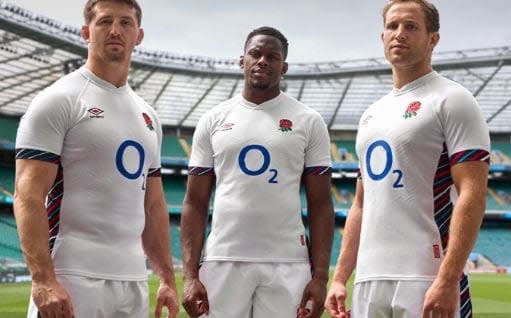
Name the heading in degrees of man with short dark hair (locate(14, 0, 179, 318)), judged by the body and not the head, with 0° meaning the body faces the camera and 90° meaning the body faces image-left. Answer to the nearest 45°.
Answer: approximately 315°

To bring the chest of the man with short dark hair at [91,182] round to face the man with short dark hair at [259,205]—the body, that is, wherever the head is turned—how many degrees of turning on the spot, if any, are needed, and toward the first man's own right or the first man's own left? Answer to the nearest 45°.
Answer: approximately 90° to the first man's own left

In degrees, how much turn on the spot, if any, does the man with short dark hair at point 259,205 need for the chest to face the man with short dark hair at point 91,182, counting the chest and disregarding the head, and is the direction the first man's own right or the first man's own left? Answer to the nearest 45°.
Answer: approximately 45° to the first man's own right
